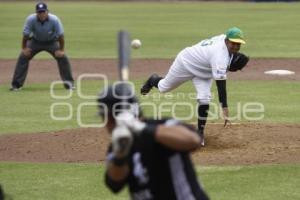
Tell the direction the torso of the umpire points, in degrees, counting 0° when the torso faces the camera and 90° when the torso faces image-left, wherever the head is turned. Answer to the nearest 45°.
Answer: approximately 0°
